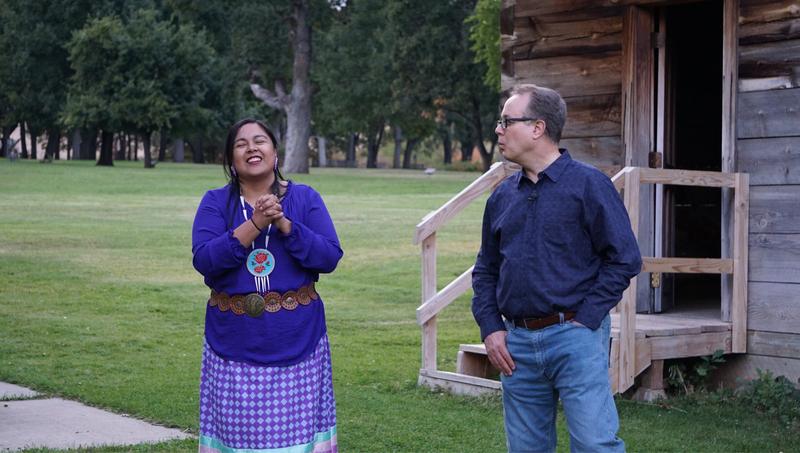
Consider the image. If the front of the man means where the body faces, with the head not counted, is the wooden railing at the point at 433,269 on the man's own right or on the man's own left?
on the man's own right

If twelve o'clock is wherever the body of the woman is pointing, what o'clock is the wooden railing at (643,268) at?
The wooden railing is roughly at 7 o'clock from the woman.

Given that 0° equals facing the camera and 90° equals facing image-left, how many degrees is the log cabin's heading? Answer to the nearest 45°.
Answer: approximately 0°

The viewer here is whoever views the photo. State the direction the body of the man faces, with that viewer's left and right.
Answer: facing the viewer and to the left of the viewer

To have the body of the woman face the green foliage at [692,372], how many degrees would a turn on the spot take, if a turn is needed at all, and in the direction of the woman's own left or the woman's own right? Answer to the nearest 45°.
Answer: approximately 135° to the woman's own left

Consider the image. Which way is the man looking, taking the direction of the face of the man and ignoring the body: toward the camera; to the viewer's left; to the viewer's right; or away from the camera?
to the viewer's left

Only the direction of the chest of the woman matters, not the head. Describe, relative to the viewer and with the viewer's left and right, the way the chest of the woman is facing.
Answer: facing the viewer

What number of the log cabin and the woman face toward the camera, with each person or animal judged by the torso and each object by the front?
2

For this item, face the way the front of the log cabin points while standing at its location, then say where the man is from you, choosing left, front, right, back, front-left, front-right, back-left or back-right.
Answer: front

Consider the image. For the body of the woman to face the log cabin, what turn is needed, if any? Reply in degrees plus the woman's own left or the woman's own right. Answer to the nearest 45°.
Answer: approximately 135° to the woman's own left

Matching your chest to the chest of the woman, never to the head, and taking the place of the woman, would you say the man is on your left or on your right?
on your left

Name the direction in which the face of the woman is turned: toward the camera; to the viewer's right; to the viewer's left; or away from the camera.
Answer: toward the camera
